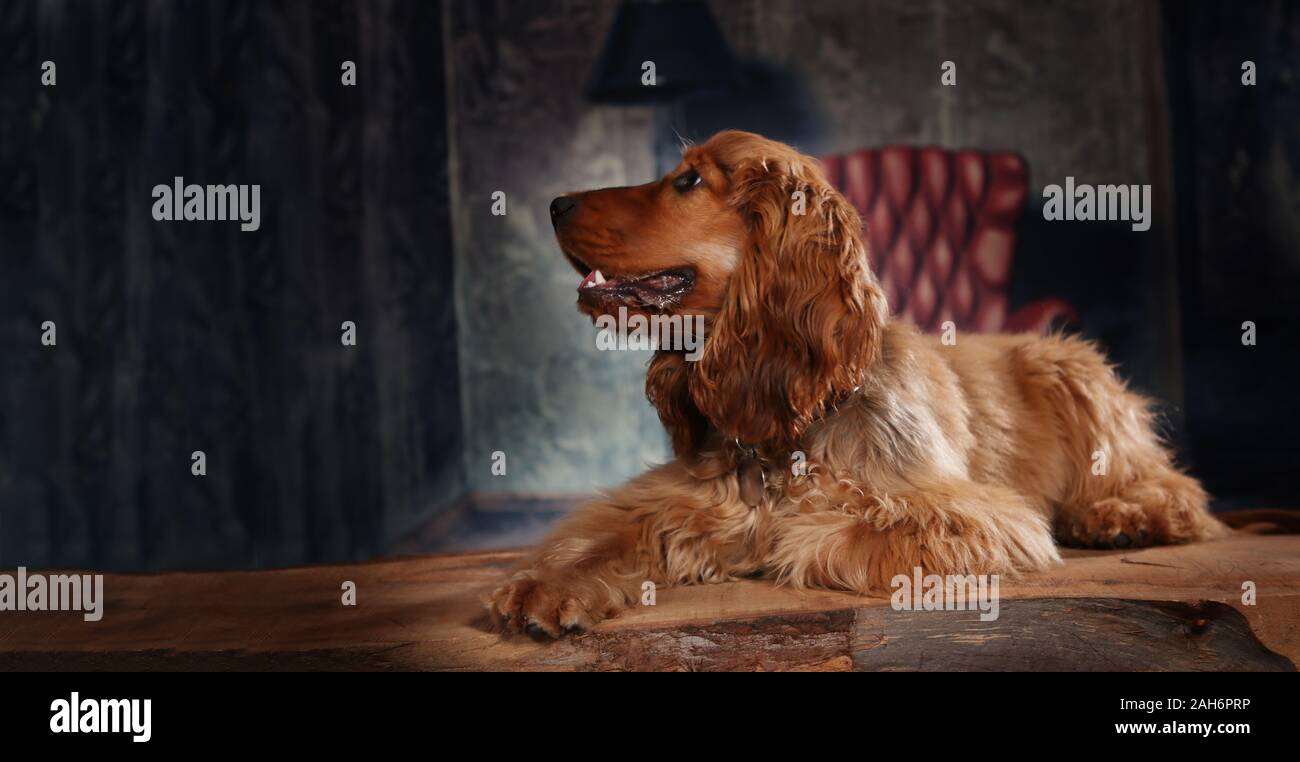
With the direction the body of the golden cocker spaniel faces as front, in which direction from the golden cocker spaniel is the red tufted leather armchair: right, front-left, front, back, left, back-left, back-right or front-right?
back-right

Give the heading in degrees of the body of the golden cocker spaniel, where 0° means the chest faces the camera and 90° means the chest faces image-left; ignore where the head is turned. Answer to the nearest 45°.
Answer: approximately 45°
